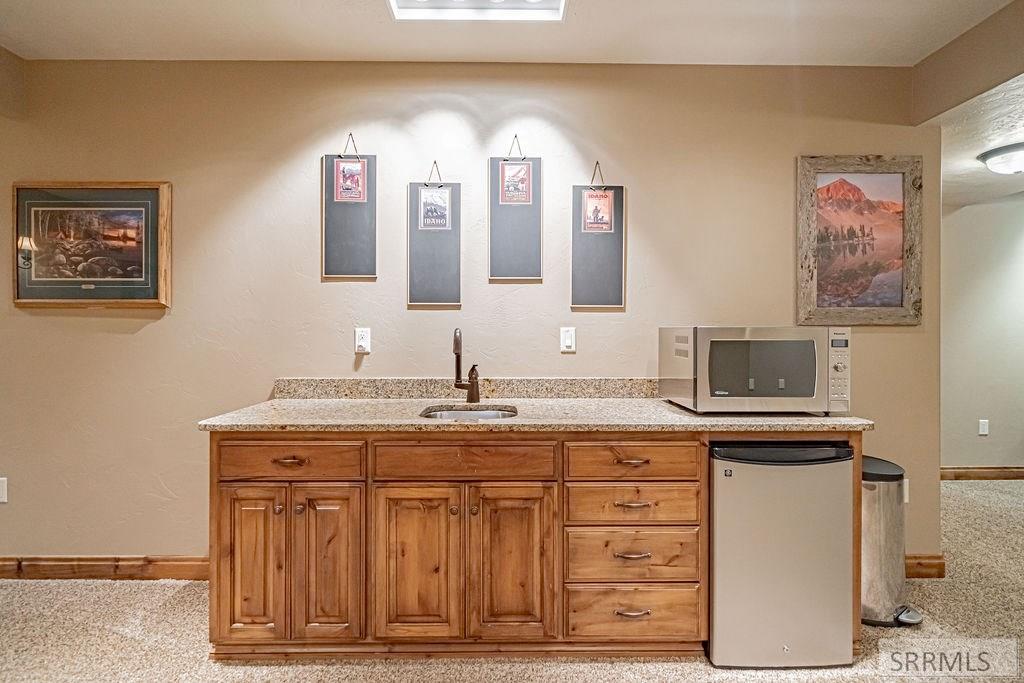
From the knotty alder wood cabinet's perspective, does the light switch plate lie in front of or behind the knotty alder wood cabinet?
behind

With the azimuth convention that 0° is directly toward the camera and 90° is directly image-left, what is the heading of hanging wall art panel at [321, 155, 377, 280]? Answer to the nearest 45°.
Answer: approximately 0°

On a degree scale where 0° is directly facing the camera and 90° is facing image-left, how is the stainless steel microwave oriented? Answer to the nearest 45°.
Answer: approximately 0°

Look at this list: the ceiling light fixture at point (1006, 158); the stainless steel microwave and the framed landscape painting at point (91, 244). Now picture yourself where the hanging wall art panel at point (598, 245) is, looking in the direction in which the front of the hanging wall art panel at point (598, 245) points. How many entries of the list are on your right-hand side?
1

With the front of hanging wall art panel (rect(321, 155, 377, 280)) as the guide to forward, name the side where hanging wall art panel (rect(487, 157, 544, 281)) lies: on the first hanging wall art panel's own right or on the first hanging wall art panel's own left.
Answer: on the first hanging wall art panel's own left

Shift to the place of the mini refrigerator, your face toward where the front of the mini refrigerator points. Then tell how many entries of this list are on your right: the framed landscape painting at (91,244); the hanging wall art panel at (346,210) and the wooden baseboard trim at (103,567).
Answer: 3
